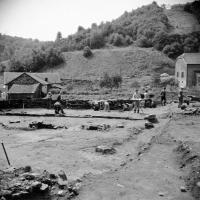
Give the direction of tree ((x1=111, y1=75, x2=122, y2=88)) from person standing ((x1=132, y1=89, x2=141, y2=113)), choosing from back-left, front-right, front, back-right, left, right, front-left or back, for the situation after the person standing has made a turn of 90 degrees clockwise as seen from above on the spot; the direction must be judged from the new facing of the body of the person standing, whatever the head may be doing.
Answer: right

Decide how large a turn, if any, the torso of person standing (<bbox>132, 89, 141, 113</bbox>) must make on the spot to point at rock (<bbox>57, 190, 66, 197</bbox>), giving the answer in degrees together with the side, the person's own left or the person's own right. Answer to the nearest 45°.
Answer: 0° — they already face it

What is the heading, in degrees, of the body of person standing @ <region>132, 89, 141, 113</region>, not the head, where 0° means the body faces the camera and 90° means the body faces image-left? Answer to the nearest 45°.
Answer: approximately 0°

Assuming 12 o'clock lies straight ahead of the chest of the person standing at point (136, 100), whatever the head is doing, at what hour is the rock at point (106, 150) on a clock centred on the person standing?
The rock is roughly at 12 o'clock from the person standing.

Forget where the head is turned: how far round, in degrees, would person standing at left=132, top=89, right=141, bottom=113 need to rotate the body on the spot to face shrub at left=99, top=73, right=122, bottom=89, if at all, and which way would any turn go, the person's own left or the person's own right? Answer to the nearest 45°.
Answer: approximately 180°

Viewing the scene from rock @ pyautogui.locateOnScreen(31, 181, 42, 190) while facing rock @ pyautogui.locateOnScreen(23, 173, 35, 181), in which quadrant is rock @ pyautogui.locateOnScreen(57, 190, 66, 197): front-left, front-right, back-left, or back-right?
back-right

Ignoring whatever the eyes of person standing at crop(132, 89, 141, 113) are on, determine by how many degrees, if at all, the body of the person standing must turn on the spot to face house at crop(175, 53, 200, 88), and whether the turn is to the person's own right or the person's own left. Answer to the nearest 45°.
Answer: approximately 180°

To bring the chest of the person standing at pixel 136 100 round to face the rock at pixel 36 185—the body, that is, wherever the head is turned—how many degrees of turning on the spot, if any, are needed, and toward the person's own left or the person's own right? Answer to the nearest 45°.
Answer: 0° — they already face it

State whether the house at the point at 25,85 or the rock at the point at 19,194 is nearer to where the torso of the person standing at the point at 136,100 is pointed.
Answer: the rock

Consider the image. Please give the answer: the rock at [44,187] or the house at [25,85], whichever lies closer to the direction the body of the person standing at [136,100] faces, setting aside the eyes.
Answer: the rock
